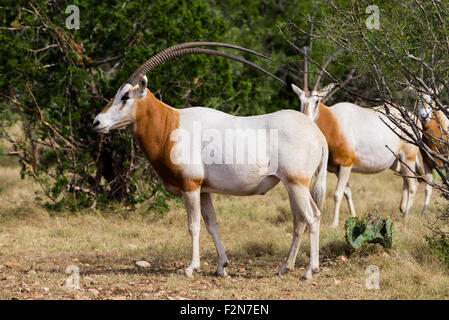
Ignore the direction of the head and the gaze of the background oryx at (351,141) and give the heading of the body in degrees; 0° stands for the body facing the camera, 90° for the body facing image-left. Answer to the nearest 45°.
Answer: approximately 45°

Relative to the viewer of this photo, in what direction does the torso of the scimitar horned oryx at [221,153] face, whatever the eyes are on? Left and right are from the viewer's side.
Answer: facing to the left of the viewer

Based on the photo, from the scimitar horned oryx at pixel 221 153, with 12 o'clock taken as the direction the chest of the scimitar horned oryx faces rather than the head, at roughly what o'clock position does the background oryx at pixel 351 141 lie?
The background oryx is roughly at 4 o'clock from the scimitar horned oryx.

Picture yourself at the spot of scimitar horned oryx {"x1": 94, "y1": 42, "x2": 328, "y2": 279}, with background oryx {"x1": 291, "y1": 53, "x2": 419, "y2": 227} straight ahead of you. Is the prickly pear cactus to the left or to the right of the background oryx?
right

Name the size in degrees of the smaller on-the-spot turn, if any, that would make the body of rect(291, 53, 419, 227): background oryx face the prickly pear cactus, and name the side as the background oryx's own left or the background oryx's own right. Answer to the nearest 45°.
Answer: approximately 45° to the background oryx's own left

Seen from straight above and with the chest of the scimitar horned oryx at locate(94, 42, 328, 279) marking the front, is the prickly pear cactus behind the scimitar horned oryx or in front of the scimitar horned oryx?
behind
